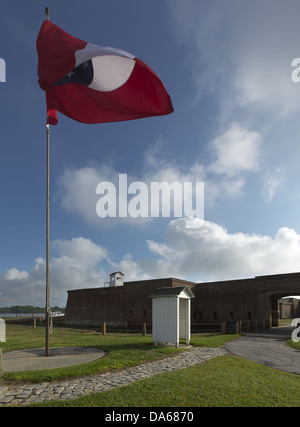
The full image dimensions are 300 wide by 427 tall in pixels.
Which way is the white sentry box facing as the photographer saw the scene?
facing the viewer and to the right of the viewer

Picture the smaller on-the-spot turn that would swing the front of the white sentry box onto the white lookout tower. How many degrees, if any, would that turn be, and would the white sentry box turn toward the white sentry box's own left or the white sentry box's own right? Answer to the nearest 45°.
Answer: approximately 135° to the white sentry box's own left

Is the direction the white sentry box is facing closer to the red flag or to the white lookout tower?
the red flag
